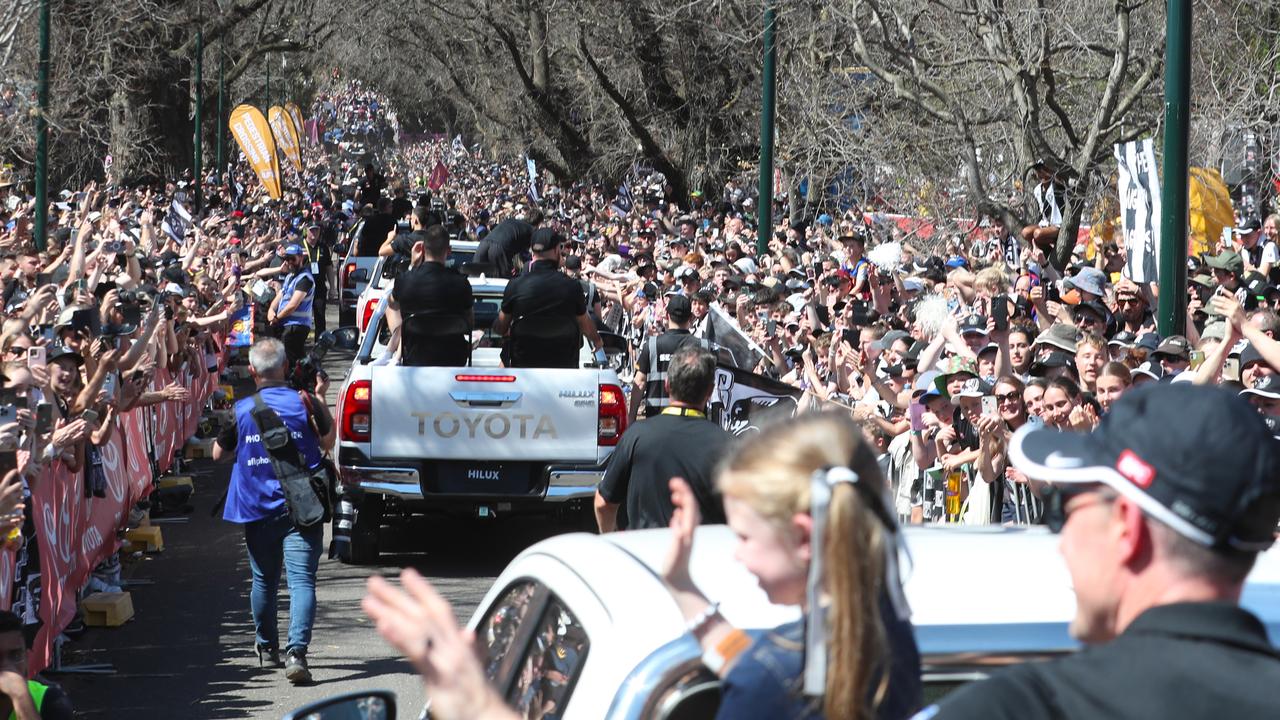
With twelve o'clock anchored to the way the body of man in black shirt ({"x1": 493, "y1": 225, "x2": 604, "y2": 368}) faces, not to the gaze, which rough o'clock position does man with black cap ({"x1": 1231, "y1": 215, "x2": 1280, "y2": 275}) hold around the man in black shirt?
The man with black cap is roughly at 2 o'clock from the man in black shirt.

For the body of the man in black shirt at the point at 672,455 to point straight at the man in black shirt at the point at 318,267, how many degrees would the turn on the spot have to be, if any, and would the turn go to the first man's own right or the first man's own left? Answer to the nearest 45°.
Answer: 0° — they already face them

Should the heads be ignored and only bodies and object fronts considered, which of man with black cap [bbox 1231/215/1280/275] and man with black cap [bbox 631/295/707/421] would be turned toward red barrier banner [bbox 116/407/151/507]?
man with black cap [bbox 1231/215/1280/275]

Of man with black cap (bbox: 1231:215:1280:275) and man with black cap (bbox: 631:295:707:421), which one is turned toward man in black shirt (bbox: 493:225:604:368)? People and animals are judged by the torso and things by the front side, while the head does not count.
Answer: man with black cap (bbox: 1231:215:1280:275)

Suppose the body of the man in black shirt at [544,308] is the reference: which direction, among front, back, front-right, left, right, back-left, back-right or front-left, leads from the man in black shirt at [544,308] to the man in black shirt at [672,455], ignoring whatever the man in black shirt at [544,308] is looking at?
back

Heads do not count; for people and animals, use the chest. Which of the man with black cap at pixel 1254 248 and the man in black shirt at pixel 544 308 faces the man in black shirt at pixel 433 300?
the man with black cap

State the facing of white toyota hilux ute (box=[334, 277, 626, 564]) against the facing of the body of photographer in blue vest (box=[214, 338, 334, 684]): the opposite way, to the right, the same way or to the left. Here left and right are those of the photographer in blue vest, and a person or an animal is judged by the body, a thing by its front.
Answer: the same way

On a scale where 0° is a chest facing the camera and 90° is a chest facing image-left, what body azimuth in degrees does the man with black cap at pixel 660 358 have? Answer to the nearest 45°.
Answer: approximately 180°

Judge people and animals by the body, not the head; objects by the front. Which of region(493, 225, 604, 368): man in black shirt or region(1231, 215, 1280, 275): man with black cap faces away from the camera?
the man in black shirt

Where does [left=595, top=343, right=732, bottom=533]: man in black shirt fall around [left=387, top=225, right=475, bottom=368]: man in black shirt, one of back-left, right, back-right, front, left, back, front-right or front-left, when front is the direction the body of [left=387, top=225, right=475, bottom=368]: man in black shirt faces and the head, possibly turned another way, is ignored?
back

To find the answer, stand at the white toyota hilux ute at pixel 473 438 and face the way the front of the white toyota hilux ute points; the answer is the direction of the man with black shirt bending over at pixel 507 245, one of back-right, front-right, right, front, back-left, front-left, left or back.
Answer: front

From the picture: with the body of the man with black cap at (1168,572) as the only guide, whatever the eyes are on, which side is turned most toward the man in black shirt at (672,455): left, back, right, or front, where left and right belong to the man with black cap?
front

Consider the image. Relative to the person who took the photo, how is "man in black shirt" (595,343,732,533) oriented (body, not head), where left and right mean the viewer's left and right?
facing away from the viewer

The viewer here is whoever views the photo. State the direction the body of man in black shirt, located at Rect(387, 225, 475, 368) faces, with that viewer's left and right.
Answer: facing away from the viewer

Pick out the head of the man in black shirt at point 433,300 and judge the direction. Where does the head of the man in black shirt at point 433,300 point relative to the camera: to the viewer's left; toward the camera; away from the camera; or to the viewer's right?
away from the camera

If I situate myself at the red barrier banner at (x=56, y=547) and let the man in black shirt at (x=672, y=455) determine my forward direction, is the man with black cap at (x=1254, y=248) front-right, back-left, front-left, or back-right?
front-left

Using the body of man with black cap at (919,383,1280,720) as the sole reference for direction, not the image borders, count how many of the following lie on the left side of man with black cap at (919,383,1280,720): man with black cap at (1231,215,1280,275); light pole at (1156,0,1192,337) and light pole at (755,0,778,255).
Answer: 0

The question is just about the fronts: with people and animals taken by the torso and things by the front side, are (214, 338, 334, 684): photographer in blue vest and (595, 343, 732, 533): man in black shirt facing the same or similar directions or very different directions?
same or similar directions

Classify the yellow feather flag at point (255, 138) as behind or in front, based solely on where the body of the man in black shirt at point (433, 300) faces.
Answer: in front

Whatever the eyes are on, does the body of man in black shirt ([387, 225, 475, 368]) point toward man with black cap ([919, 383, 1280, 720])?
no

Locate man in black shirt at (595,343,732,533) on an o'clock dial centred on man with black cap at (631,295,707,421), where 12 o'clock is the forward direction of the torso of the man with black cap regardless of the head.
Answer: The man in black shirt is roughly at 6 o'clock from the man with black cap.

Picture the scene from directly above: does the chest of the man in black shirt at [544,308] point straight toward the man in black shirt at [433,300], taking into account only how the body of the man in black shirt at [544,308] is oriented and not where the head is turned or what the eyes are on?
no

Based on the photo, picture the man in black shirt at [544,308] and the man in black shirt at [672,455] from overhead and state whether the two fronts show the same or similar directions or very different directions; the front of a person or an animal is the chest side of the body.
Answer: same or similar directions

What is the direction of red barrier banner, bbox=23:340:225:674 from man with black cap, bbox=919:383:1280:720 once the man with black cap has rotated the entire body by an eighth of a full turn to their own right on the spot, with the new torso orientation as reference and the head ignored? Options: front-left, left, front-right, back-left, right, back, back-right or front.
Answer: front-left

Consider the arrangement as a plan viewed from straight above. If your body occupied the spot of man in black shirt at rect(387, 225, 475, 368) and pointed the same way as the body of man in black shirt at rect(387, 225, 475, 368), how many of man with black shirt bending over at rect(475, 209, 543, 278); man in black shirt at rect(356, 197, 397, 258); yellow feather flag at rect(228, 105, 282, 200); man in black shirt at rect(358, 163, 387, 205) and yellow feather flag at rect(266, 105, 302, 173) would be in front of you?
5
